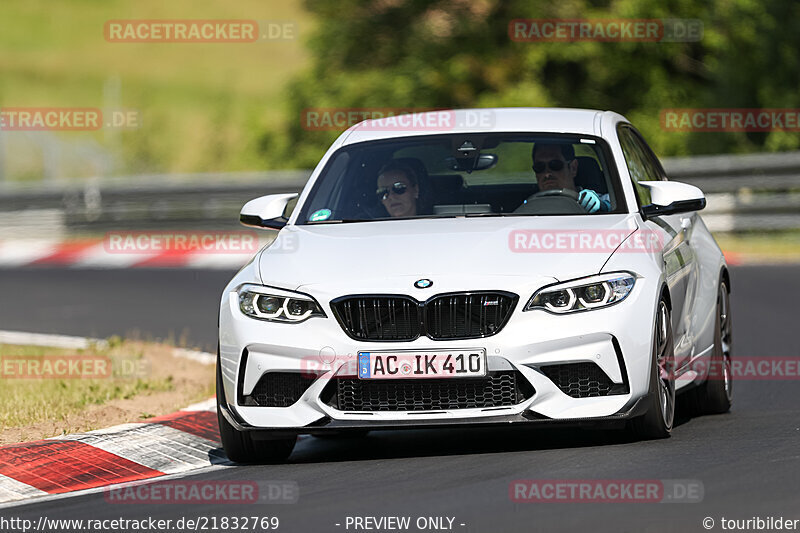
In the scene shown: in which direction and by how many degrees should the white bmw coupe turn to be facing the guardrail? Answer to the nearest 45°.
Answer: approximately 180°

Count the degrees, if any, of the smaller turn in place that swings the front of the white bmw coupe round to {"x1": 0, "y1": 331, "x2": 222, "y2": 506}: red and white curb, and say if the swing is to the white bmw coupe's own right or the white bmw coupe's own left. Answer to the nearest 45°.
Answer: approximately 90° to the white bmw coupe's own right

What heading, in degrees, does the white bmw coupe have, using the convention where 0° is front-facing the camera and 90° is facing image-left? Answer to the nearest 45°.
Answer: approximately 0°
